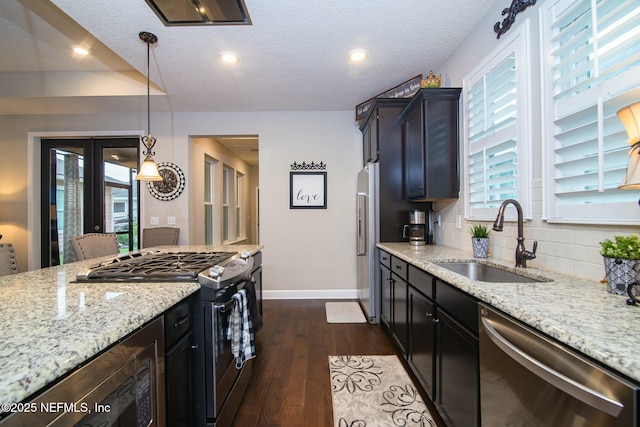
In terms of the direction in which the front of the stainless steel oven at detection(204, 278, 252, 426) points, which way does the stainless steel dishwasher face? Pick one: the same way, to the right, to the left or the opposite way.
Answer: the opposite way

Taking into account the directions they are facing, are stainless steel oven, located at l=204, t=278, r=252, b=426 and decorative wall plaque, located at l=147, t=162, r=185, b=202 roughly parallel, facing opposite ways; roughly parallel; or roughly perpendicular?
roughly perpendicular

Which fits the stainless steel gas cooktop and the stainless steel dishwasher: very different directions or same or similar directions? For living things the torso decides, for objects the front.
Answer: very different directions

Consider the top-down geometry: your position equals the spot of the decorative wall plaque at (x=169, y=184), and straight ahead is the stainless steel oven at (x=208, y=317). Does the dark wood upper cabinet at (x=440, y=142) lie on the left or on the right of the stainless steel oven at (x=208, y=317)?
left

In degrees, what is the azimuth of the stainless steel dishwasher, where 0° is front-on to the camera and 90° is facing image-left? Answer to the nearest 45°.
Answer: approximately 45°

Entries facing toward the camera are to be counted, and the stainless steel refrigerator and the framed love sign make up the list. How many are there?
1

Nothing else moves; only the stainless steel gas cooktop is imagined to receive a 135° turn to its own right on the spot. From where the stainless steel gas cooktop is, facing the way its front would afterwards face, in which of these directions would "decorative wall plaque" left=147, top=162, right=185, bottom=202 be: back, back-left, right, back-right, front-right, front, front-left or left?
back-right

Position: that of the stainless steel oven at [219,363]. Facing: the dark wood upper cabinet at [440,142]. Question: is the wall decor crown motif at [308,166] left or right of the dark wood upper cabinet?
left

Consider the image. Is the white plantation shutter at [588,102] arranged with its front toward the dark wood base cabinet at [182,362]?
yes

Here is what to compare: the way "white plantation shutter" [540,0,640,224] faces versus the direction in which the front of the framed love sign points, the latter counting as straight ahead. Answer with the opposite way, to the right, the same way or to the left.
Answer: to the right
